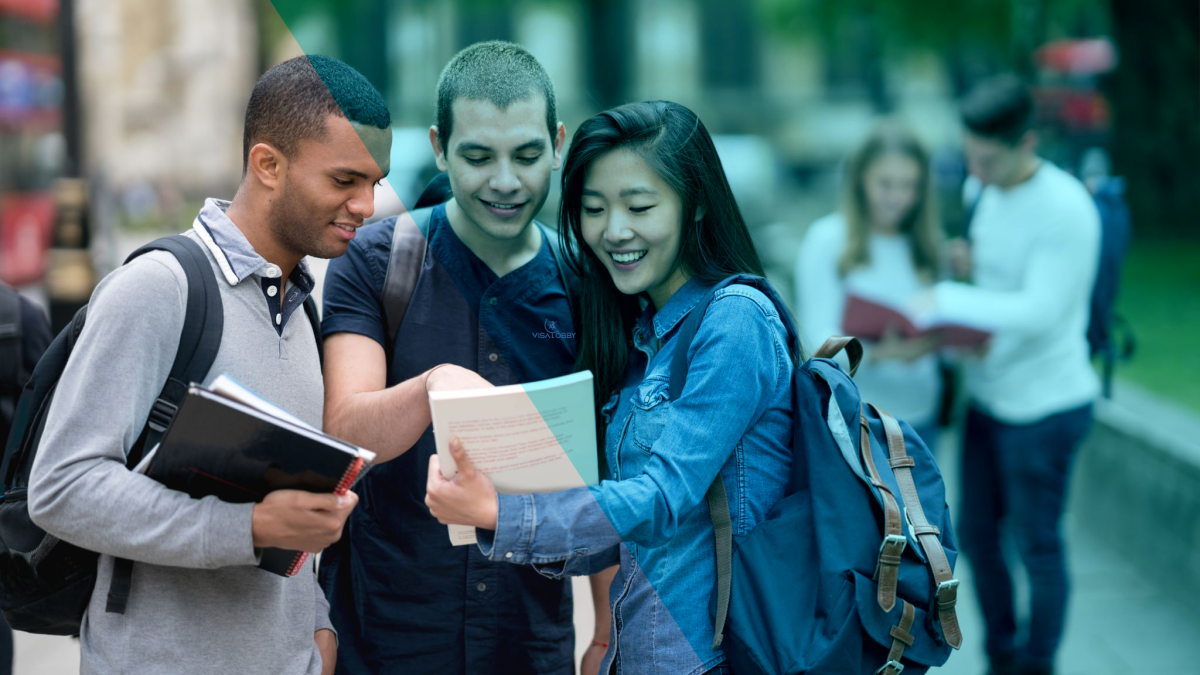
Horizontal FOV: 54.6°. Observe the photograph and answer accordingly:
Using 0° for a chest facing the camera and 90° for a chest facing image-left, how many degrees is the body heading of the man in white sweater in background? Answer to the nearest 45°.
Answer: approximately 45°

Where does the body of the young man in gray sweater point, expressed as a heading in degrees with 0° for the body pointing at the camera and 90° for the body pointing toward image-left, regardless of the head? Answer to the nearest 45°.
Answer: approximately 315°

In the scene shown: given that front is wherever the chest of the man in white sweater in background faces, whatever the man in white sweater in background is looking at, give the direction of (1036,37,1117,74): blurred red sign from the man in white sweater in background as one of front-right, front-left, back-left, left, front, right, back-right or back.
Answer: back-right

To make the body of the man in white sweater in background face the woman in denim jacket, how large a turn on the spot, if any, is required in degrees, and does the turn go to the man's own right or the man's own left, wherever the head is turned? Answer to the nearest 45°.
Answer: approximately 45° to the man's own left

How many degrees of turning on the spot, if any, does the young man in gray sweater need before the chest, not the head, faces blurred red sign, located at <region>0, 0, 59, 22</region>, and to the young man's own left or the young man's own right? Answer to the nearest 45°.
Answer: approximately 135° to the young man's own left

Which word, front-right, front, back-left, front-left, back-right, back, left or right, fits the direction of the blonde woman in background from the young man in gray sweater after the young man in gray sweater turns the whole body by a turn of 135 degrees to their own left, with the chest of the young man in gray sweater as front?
front-right

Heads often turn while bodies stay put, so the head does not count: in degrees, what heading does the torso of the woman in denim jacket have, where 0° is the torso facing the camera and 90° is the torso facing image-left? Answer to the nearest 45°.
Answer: approximately 45°

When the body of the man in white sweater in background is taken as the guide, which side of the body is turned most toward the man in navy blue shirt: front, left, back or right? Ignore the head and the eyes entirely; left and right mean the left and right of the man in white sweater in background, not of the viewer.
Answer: front

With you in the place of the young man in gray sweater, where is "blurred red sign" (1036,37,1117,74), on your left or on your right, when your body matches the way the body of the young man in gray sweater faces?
on your left

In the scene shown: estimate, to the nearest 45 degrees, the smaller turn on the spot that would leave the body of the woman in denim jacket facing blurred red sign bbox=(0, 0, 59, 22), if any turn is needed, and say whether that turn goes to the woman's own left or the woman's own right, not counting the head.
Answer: approximately 90° to the woman's own right

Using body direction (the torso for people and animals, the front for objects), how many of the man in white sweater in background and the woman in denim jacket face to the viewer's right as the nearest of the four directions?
0

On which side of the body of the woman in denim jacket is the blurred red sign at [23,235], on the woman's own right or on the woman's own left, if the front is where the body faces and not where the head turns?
on the woman's own right

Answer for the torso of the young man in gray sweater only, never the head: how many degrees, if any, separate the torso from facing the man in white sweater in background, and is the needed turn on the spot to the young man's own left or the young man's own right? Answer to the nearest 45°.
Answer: approximately 90° to the young man's own left
